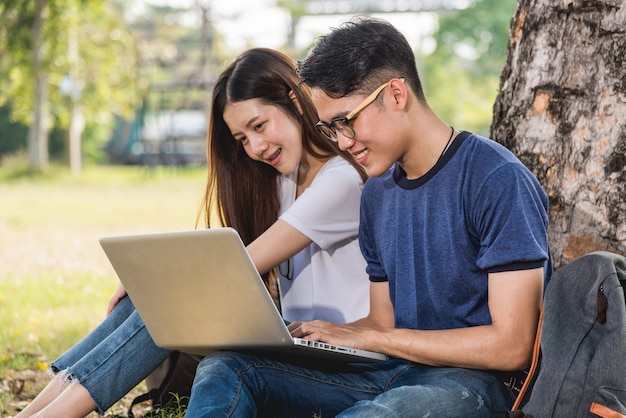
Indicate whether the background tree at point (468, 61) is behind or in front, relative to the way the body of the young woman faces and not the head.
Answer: behind

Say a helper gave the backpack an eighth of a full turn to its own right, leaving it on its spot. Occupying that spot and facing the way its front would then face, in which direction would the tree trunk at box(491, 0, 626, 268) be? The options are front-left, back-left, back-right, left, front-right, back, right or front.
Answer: back

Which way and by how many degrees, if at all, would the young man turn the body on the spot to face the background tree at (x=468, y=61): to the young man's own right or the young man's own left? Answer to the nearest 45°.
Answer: approximately 135° to the young man's own right

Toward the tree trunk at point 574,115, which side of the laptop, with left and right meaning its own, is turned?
front

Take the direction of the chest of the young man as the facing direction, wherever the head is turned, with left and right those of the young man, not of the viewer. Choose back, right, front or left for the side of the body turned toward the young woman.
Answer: right

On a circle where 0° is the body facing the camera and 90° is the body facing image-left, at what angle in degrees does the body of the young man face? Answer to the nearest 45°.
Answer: approximately 45°

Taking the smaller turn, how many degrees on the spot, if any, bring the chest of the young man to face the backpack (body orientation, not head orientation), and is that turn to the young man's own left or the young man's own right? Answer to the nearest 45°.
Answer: approximately 90° to the young man's own left

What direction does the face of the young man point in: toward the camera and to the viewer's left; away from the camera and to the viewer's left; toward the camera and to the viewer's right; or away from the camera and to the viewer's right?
toward the camera and to the viewer's left

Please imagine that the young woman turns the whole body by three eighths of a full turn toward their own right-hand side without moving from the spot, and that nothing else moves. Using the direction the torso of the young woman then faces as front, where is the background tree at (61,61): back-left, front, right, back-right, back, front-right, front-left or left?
front

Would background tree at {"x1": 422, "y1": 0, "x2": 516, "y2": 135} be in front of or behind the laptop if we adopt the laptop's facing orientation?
in front
